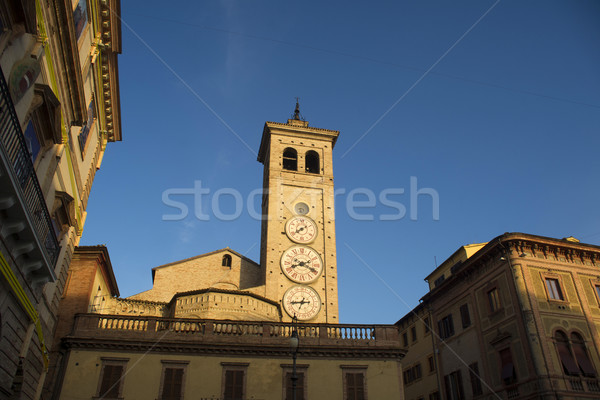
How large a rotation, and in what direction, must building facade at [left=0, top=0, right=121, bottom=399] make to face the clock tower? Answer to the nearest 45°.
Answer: approximately 90° to its left

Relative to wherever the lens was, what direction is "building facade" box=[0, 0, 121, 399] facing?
facing the viewer and to the right of the viewer

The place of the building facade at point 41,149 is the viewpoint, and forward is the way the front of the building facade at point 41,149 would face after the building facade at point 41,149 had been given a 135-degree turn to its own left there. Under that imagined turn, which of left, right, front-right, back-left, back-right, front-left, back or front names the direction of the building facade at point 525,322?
right
